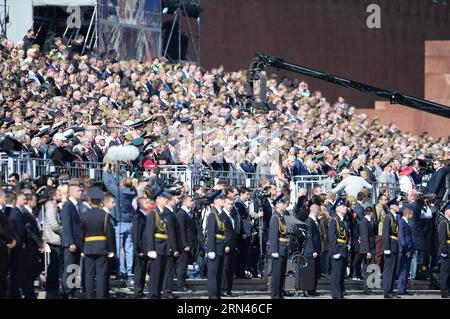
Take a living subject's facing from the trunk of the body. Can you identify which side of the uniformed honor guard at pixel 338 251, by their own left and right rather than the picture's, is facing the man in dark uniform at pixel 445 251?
left

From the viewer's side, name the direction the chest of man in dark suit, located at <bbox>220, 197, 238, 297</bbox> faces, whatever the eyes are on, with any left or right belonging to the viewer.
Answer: facing the viewer and to the right of the viewer

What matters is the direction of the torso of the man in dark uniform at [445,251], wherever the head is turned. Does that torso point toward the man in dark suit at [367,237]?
no

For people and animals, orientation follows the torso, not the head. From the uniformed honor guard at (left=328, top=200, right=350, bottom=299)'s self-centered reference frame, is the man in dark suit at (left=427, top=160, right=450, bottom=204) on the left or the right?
on their left

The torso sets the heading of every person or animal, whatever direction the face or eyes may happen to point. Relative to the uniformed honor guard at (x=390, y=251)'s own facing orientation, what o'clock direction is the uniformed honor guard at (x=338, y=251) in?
the uniformed honor guard at (x=338, y=251) is roughly at 3 o'clock from the uniformed honor guard at (x=390, y=251).

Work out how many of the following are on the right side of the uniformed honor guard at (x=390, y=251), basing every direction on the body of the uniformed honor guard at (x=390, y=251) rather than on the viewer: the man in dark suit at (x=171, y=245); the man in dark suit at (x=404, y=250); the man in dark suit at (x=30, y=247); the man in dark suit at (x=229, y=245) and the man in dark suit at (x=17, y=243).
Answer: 4

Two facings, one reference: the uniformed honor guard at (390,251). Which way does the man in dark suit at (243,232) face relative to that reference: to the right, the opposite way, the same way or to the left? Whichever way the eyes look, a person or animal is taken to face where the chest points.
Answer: the same way

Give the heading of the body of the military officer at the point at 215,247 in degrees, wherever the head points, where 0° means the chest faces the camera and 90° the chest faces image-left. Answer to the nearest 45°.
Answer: approximately 315°

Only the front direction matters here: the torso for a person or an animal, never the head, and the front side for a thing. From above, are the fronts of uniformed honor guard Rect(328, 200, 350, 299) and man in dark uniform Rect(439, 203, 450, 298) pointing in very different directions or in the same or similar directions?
same or similar directions

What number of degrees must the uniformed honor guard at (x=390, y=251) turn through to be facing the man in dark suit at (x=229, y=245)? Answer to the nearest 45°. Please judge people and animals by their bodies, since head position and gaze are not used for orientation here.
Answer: approximately 90° to their right

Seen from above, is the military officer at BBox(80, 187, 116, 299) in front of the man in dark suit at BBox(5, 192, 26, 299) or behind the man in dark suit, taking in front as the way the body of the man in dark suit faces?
in front

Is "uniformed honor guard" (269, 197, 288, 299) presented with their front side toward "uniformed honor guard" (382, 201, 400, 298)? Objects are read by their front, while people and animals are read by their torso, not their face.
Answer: no
